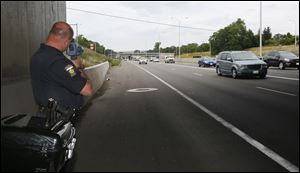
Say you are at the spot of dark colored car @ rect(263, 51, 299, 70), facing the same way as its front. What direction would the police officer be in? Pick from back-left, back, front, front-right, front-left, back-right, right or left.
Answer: front-right

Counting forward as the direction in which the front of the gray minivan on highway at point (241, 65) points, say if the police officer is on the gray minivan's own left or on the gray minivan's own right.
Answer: on the gray minivan's own right

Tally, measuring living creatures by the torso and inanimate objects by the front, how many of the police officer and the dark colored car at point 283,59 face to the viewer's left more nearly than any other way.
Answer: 0

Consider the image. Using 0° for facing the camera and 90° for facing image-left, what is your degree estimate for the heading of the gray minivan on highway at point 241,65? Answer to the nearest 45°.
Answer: approximately 315°

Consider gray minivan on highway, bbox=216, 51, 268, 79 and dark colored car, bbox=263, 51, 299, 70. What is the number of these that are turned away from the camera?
0

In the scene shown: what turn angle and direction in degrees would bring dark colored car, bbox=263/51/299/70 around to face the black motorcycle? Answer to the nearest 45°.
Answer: approximately 45° to its right

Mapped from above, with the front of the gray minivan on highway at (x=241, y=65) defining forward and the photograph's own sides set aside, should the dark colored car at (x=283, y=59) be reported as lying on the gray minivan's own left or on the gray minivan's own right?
on the gray minivan's own left

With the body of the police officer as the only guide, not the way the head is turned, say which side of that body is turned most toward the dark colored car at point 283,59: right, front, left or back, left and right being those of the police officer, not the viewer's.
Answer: front

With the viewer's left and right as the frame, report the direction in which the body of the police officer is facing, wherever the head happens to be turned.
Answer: facing away from the viewer and to the right of the viewer

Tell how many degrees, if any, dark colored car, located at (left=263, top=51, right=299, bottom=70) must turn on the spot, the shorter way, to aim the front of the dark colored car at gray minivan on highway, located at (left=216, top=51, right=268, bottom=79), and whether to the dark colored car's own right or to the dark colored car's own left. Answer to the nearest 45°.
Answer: approximately 45° to the dark colored car's own right

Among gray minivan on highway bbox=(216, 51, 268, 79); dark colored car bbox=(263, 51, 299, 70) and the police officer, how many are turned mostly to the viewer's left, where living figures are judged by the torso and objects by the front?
0

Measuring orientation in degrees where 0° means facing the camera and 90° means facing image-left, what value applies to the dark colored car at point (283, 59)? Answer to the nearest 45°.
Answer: approximately 315°

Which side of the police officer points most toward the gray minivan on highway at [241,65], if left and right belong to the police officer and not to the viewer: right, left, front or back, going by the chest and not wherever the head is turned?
front
